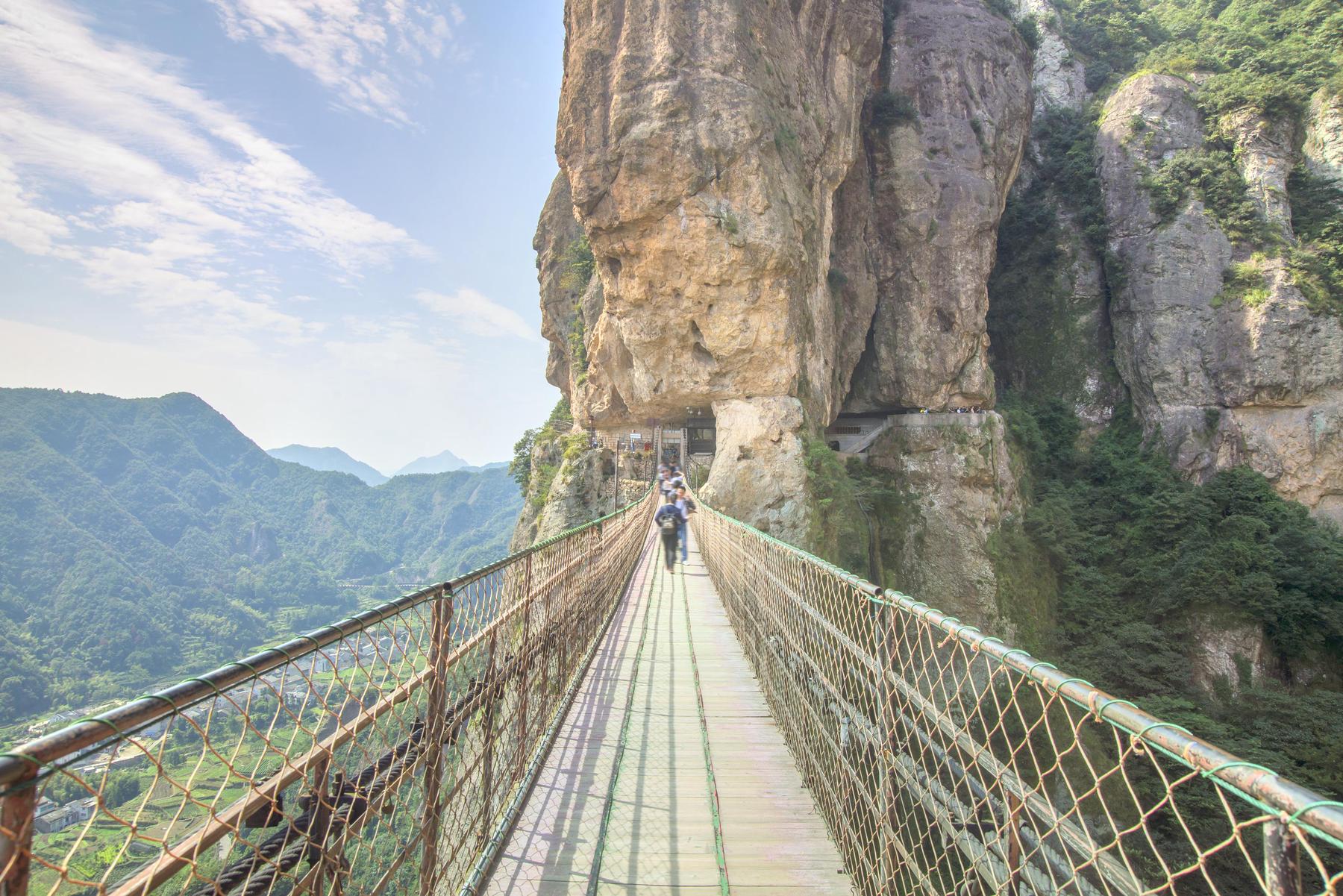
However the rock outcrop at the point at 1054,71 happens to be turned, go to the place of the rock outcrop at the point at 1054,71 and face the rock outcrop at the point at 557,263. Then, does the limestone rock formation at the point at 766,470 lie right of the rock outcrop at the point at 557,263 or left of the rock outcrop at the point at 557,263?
left

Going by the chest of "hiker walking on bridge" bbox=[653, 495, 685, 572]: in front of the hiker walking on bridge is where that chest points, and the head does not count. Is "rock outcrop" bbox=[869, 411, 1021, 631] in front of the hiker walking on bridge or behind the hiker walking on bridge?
in front

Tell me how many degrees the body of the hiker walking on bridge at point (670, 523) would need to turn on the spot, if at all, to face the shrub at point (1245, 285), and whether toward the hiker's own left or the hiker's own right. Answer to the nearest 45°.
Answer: approximately 45° to the hiker's own right

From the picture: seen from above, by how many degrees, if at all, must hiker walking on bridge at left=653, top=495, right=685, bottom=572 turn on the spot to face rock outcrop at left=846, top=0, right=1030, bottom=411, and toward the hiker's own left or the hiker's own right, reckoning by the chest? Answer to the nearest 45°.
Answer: approximately 45° to the hiker's own right

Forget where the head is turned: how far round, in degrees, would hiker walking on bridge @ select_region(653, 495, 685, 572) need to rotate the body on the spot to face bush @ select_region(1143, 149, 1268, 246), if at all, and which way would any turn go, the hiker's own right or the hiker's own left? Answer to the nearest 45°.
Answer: approximately 45° to the hiker's own right

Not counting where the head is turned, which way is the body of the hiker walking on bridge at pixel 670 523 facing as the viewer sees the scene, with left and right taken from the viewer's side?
facing away from the viewer

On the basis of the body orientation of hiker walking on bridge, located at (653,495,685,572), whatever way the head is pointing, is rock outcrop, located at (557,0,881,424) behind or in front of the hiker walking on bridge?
in front

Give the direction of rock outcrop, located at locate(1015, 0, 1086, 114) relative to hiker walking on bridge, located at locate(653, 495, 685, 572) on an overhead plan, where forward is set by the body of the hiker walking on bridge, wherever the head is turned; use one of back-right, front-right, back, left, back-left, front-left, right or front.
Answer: front-right

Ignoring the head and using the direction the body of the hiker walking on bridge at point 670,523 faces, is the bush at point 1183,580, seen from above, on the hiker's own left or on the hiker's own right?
on the hiker's own right

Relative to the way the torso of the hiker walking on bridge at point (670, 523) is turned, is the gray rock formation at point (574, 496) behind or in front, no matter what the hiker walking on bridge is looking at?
in front
